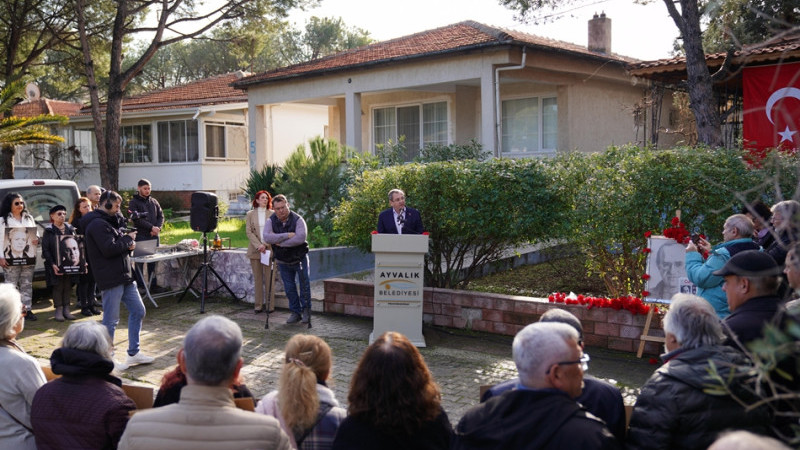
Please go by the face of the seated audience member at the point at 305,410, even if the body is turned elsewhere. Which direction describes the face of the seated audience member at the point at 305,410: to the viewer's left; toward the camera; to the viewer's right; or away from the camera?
away from the camera

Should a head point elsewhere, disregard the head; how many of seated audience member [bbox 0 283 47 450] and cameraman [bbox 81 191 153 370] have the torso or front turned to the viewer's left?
0

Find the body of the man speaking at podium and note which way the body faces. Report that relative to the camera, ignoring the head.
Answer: toward the camera

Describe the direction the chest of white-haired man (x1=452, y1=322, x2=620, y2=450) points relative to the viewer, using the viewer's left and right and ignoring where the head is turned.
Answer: facing away from the viewer and to the right of the viewer

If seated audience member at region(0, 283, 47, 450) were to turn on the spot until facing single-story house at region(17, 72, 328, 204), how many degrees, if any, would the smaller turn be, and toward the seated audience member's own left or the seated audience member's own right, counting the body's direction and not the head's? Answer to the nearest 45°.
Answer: approximately 45° to the seated audience member's own left

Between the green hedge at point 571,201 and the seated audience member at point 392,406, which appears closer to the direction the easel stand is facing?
the seated audience member

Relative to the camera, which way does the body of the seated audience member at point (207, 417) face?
away from the camera

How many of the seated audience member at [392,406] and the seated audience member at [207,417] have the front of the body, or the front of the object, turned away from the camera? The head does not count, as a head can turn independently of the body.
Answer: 2

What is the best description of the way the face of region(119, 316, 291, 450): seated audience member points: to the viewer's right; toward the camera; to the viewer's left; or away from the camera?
away from the camera

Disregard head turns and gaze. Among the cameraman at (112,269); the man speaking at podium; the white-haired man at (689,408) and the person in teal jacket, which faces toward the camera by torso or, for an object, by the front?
the man speaking at podium

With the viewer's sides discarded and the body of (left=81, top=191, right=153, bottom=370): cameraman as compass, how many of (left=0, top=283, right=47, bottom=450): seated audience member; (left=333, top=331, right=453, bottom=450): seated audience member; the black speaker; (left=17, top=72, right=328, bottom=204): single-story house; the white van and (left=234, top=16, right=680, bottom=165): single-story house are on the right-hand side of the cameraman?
2

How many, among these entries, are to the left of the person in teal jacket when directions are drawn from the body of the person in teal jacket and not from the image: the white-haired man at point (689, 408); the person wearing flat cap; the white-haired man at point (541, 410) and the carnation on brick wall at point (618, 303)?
3

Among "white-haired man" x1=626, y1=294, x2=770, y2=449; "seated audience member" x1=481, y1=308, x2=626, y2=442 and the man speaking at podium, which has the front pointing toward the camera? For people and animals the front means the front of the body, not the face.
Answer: the man speaking at podium

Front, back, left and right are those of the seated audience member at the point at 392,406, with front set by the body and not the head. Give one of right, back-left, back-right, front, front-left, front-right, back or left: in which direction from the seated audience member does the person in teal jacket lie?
front-right

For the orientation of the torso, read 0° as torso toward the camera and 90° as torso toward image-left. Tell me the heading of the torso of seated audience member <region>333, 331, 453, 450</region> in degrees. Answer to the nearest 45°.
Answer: approximately 180°

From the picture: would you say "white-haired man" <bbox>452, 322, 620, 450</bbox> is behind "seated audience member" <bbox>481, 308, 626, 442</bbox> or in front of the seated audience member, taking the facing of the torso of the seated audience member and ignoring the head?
behind

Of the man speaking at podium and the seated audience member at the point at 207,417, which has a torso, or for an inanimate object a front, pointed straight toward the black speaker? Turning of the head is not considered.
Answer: the seated audience member

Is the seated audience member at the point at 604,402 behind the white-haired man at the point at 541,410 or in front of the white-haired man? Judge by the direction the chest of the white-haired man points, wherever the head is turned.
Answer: in front
